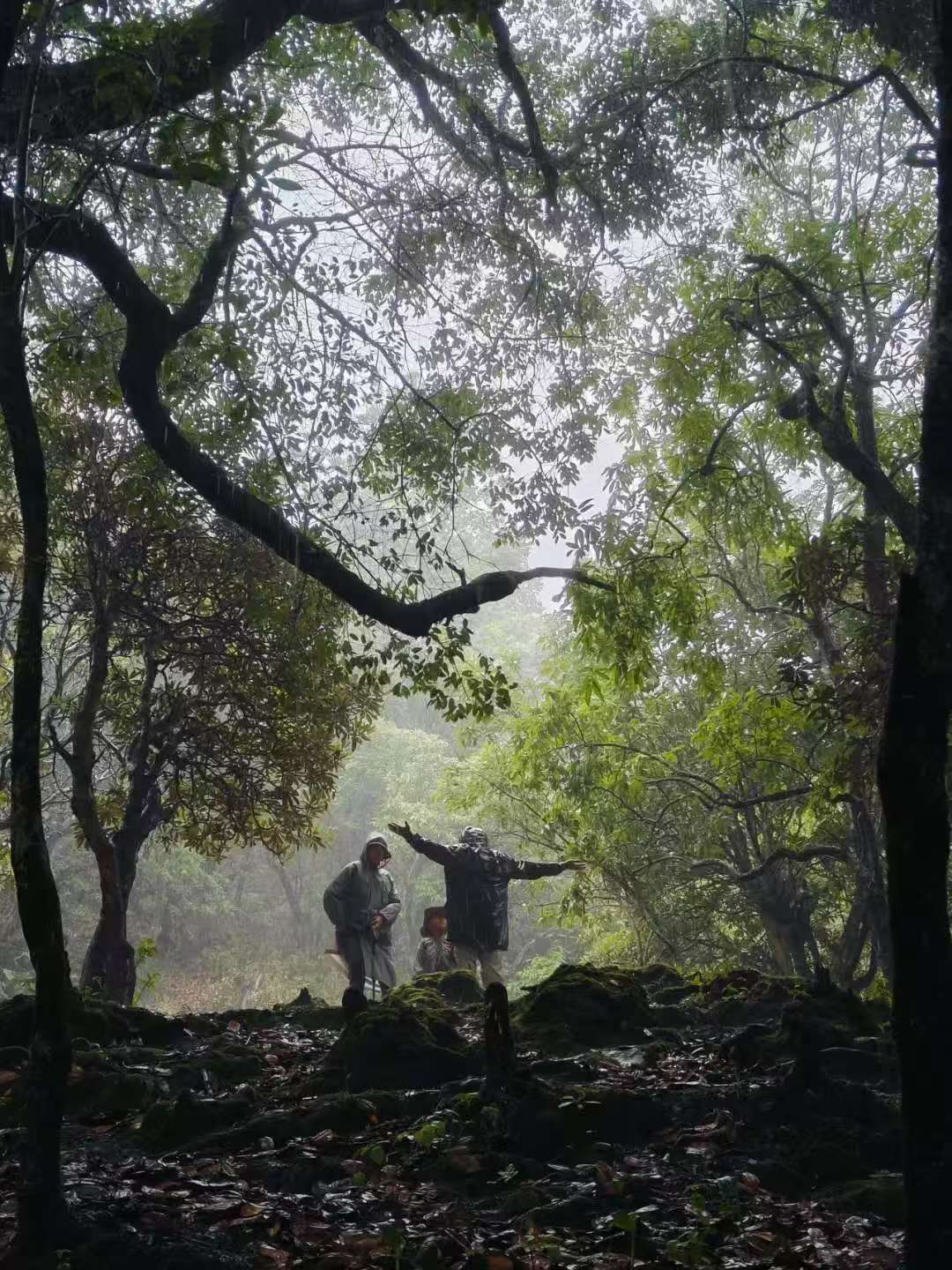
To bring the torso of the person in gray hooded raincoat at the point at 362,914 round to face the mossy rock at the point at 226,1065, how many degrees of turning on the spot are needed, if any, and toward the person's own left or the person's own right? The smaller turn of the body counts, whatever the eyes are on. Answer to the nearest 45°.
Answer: approximately 45° to the person's own right

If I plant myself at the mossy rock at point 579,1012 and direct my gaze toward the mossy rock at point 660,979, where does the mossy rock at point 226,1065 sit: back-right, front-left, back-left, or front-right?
back-left

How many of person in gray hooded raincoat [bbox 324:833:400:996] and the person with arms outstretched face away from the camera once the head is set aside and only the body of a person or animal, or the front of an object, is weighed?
1

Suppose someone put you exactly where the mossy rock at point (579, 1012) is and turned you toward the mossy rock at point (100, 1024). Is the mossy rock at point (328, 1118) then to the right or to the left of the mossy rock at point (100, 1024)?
left

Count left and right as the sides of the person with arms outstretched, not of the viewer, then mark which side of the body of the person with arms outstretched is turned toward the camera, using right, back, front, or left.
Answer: back

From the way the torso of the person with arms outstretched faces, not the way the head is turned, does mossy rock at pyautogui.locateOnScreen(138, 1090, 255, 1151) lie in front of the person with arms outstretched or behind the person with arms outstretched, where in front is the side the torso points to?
behind

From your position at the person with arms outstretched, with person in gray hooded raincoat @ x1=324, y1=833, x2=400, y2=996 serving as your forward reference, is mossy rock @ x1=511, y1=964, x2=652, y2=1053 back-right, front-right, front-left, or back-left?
back-left

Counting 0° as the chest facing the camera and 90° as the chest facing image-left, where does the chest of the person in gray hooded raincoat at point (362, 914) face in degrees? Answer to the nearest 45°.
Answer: approximately 315°

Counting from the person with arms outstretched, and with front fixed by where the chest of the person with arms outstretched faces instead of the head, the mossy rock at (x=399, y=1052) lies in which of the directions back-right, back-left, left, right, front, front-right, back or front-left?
back

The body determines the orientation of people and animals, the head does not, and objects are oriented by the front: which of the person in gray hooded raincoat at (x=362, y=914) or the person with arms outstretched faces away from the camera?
the person with arms outstretched

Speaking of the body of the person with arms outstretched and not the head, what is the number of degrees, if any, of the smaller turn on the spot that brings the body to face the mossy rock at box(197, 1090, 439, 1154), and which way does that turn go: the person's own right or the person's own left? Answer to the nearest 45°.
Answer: approximately 180°

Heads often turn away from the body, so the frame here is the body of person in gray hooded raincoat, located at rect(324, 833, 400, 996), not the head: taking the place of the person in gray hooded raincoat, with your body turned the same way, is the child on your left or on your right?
on your left
